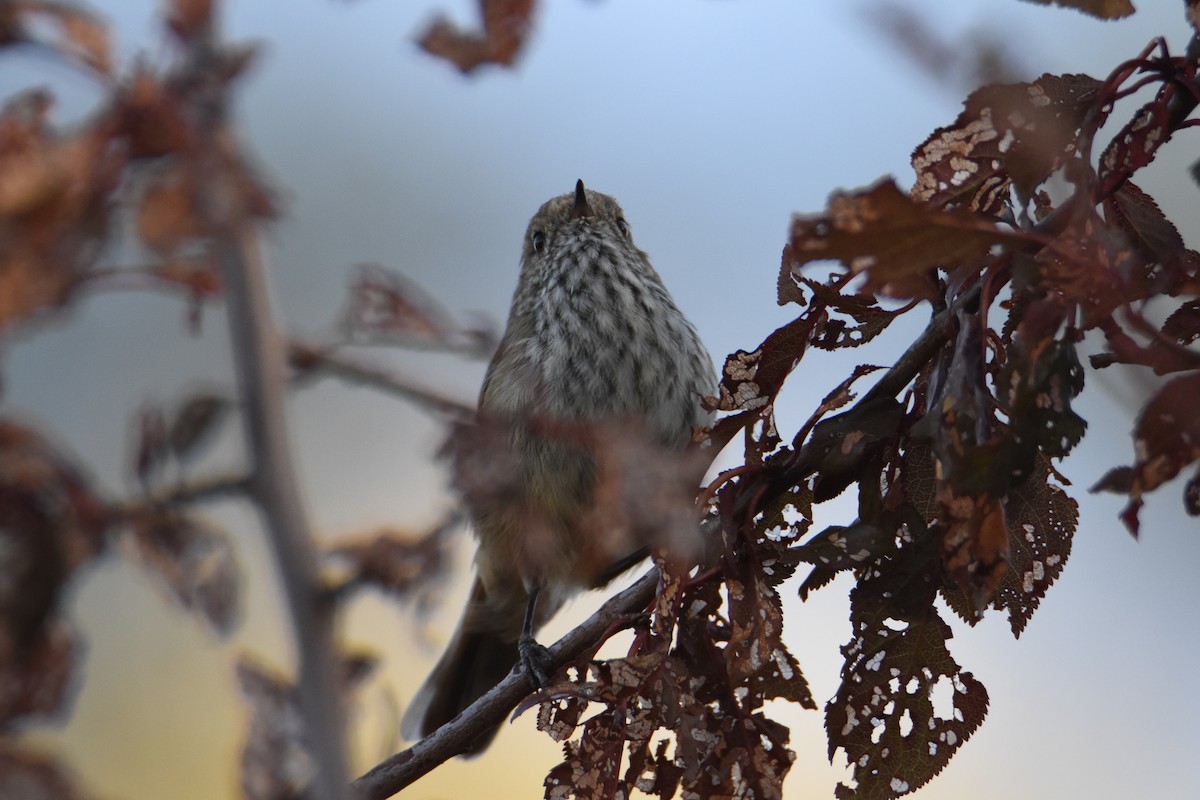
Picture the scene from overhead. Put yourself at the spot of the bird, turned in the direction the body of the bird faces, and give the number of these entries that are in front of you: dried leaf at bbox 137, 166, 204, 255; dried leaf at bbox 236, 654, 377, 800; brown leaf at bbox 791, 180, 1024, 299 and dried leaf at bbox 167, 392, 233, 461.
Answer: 4

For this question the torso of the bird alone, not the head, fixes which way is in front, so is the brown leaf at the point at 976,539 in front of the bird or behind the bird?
in front

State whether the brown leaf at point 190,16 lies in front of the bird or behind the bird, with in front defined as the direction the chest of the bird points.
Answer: in front

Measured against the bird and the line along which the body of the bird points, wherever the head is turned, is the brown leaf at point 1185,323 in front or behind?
in front

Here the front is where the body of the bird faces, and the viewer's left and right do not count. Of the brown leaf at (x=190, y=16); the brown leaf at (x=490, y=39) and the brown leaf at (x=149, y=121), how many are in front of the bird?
3

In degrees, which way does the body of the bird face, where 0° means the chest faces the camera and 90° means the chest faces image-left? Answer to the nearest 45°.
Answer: approximately 0°
